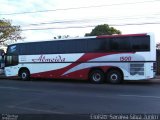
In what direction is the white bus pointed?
to the viewer's left
